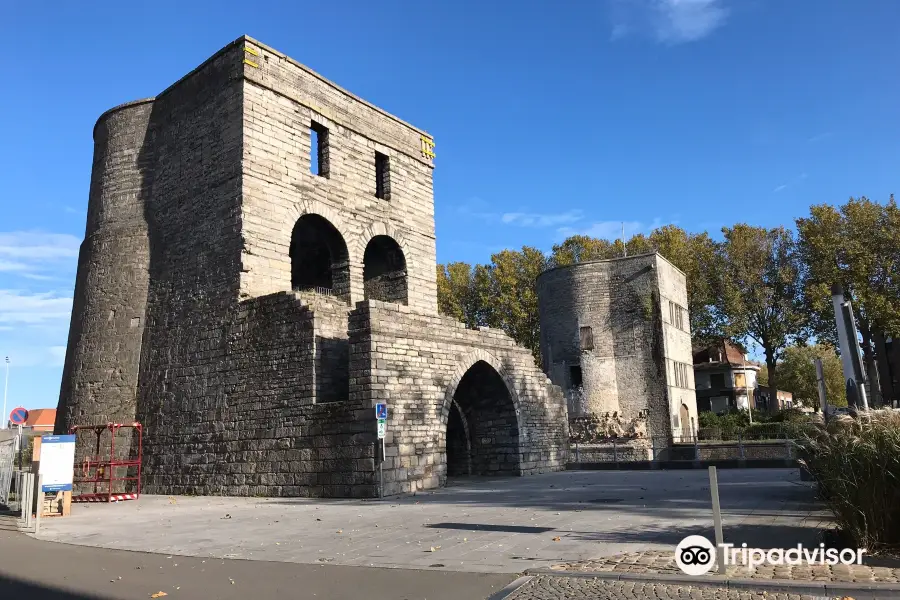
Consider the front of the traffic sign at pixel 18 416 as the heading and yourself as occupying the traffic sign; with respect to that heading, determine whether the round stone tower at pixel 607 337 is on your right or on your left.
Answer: on your left

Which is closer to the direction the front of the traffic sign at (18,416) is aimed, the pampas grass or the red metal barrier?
the pampas grass

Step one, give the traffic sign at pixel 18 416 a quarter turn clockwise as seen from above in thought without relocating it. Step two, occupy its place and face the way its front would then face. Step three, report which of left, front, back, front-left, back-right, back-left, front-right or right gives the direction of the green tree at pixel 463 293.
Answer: back-right

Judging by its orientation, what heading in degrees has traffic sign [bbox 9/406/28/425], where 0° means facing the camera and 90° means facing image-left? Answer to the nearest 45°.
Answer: approximately 0°

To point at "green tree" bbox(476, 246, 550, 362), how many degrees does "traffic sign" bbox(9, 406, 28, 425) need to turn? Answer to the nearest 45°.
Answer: approximately 135° to its left

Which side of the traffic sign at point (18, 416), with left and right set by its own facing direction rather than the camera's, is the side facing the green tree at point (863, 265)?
left

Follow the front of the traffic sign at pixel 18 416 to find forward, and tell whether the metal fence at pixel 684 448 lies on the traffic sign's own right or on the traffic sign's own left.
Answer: on the traffic sign's own left
